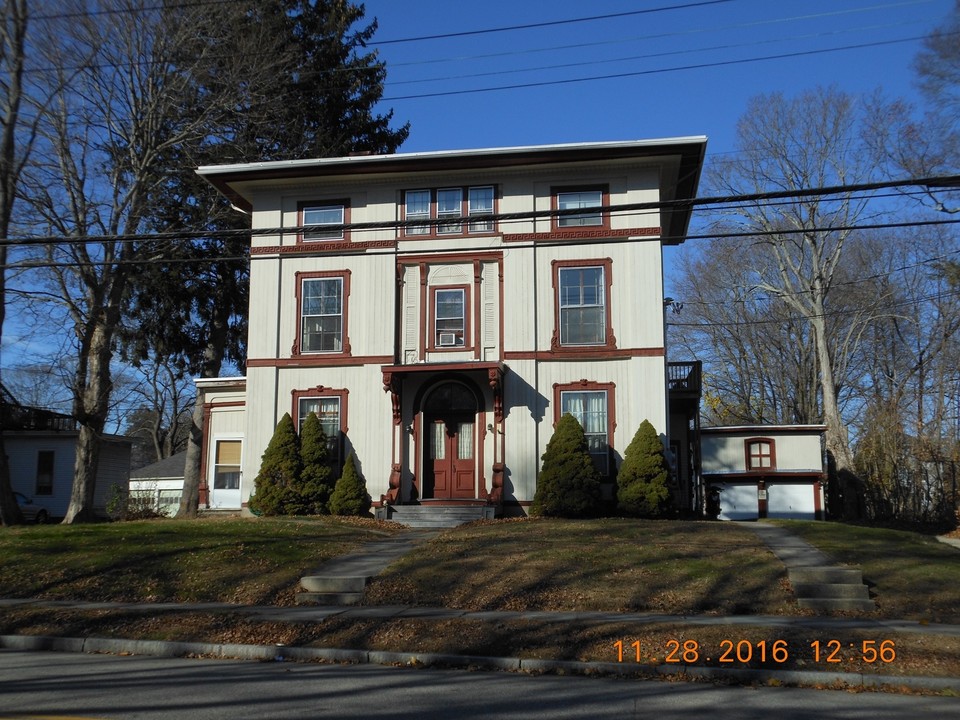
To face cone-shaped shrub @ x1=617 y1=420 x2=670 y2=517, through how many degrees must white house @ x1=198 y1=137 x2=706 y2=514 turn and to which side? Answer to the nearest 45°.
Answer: approximately 90° to its left

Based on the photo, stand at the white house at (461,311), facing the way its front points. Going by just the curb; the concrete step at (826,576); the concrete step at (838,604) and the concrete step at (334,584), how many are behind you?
0

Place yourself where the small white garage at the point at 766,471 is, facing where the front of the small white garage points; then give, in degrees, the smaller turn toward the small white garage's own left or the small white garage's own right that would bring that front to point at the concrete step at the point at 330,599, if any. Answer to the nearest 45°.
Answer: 0° — it already faces it

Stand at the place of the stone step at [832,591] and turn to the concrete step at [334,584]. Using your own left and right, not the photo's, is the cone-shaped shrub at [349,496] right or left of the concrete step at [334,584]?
right

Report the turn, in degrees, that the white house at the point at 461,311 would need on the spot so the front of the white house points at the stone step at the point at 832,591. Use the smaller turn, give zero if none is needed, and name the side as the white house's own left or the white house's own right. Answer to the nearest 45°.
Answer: approximately 45° to the white house's own left

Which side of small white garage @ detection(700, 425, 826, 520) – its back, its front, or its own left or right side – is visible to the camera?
front

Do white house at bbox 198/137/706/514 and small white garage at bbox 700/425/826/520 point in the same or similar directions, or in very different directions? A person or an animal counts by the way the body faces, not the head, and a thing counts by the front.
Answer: same or similar directions

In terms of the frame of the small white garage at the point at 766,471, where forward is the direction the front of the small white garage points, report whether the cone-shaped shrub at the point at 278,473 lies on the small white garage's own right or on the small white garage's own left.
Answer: on the small white garage's own right

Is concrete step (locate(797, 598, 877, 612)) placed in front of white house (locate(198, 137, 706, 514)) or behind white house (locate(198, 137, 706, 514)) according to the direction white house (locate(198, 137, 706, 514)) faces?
in front

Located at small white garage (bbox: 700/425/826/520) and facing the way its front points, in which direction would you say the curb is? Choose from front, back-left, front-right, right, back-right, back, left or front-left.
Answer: front

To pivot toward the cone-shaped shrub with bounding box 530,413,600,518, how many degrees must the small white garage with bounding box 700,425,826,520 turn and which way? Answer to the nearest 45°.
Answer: approximately 45° to its right

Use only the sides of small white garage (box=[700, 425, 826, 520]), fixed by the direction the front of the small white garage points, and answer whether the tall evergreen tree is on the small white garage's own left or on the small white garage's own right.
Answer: on the small white garage's own right

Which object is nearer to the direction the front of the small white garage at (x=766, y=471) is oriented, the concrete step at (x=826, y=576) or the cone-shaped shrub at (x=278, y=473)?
the concrete step

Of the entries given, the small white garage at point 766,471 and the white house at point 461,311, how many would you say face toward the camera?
2

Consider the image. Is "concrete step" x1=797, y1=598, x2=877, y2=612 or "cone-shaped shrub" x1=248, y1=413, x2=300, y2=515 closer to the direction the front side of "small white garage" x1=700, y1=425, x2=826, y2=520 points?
the concrete step

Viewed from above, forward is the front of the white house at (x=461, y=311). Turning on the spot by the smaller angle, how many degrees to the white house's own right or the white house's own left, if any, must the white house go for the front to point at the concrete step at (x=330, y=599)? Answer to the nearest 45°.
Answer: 0° — it already faces it

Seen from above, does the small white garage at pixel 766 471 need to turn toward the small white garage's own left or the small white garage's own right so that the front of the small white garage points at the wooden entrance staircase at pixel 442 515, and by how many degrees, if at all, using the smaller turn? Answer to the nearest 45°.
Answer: approximately 45° to the small white garage's own right

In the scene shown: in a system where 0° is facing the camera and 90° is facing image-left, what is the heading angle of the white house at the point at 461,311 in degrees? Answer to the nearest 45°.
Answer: approximately 0°

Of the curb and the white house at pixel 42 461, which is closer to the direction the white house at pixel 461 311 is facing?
the curb
